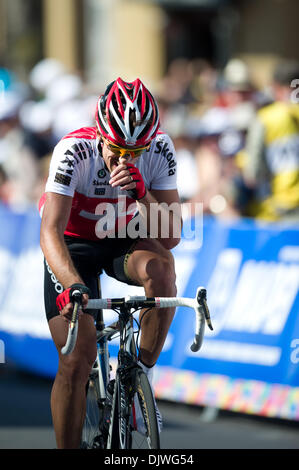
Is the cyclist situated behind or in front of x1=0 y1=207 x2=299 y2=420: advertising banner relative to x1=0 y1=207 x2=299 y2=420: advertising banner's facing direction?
in front

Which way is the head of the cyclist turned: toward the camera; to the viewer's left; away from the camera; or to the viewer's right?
toward the camera

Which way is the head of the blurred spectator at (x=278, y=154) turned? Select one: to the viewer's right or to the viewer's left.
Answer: to the viewer's left

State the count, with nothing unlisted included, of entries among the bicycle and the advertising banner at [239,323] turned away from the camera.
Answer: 0

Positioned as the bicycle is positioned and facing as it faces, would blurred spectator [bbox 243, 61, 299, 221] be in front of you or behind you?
behind

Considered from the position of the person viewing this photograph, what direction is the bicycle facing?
facing the viewer

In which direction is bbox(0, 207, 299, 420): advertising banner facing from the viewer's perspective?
toward the camera
